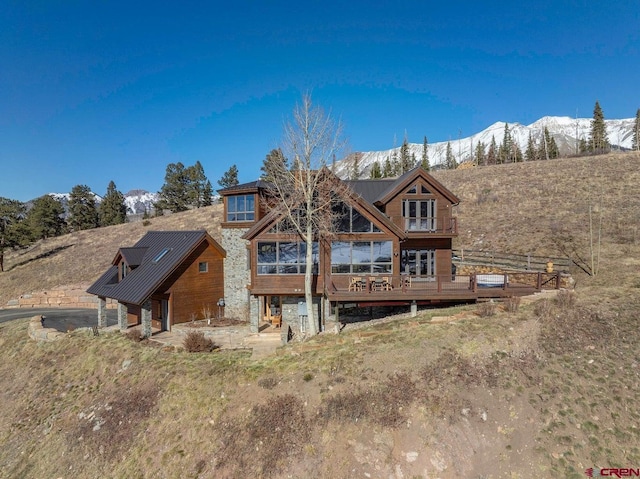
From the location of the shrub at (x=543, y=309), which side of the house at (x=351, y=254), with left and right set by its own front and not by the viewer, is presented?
left

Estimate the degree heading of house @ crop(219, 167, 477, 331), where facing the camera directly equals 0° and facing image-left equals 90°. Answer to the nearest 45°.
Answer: approximately 0°

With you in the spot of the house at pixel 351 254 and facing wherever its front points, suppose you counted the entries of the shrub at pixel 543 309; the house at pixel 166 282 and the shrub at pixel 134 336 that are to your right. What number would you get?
2

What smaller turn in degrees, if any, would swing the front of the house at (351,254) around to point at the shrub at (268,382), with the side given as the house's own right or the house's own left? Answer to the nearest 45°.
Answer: approximately 45° to the house's own right

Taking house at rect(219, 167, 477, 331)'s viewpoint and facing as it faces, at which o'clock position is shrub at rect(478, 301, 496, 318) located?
The shrub is roughly at 10 o'clock from the house.

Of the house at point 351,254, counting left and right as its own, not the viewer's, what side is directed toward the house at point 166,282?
right

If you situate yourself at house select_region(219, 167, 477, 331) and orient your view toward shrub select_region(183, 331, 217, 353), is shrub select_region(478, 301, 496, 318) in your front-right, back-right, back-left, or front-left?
back-left

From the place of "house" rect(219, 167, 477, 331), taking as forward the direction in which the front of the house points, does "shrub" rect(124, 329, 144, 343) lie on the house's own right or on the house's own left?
on the house's own right

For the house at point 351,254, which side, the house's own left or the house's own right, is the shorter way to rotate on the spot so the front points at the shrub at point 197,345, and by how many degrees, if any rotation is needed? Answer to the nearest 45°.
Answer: approximately 90° to the house's own right
